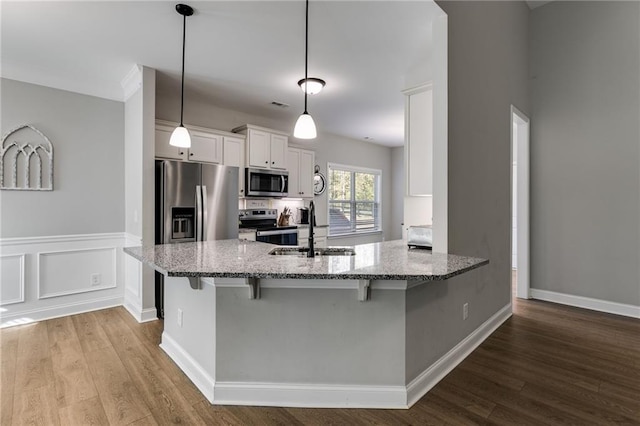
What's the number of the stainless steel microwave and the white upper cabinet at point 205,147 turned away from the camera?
0

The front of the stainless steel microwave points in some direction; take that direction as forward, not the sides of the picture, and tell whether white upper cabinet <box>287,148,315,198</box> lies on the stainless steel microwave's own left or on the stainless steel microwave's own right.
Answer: on the stainless steel microwave's own left

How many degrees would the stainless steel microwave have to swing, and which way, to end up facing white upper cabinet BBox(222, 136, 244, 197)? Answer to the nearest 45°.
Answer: approximately 90° to its right

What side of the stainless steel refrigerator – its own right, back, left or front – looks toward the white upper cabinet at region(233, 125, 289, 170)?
left

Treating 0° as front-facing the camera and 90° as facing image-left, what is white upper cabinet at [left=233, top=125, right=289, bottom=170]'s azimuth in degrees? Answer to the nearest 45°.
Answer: approximately 315°

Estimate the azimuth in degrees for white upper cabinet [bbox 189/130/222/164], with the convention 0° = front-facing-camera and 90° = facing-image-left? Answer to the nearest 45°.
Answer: approximately 315°

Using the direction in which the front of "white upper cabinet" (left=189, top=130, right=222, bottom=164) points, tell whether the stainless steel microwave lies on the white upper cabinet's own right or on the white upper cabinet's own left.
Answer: on the white upper cabinet's own left

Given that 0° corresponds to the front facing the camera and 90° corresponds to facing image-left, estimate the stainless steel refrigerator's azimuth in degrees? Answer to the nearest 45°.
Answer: approximately 315°

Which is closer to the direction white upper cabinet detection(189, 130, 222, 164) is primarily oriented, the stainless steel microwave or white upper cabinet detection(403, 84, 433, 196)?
the white upper cabinet

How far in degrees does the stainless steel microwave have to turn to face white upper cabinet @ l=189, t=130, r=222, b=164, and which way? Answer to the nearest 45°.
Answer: approximately 90° to its right
